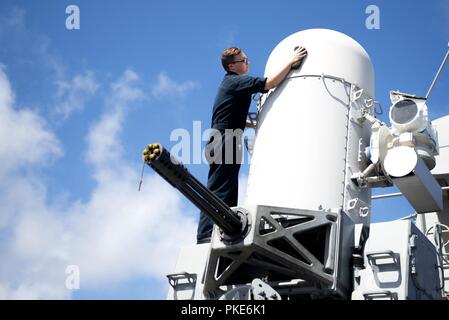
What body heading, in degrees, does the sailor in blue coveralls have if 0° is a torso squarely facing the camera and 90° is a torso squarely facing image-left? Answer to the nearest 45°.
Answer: approximately 270°

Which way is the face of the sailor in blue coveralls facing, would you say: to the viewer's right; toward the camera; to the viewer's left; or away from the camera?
to the viewer's right
